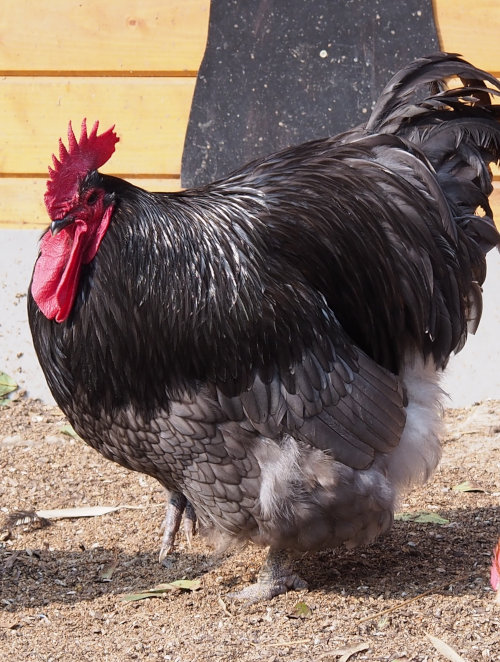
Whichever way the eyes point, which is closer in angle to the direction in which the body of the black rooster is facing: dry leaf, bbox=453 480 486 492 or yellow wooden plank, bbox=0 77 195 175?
the yellow wooden plank

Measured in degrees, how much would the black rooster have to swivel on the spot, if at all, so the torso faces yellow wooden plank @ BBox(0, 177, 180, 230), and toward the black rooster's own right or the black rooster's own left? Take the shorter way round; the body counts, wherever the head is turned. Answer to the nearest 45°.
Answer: approximately 45° to the black rooster's own right

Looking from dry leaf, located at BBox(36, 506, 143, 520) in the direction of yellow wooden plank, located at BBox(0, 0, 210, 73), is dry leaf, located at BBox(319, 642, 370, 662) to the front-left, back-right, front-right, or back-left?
back-right

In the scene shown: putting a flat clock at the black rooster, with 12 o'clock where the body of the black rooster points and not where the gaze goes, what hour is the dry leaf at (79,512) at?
The dry leaf is roughly at 2 o'clock from the black rooster.

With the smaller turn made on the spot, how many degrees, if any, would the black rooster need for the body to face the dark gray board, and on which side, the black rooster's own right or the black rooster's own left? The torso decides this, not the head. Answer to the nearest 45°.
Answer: approximately 90° to the black rooster's own right

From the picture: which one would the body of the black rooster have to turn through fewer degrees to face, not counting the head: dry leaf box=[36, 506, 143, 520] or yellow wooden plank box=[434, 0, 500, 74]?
the dry leaf

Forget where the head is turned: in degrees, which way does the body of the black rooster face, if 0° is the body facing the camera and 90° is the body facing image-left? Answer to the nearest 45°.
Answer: approximately 90°
